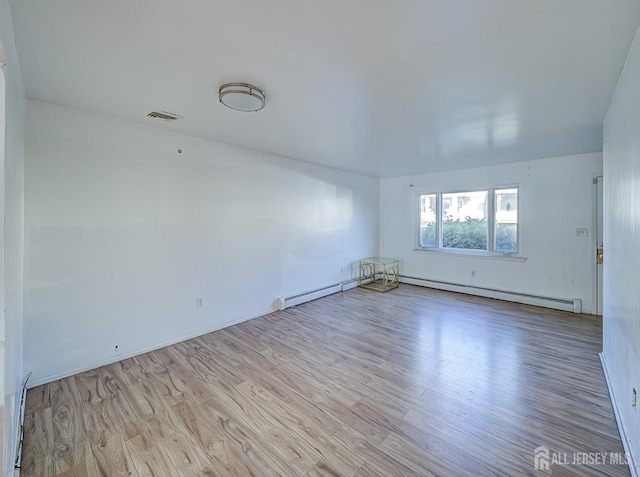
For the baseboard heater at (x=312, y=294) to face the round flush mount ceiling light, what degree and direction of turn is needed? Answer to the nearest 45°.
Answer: approximately 45° to its right

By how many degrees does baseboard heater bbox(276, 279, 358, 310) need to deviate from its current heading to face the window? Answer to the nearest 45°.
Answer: approximately 45° to its left

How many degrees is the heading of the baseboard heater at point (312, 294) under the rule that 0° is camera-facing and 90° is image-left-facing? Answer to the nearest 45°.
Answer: approximately 315°
